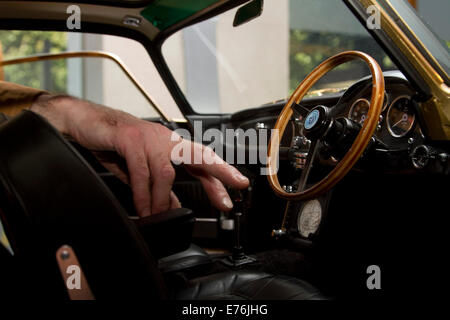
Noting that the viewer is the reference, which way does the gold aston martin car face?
facing away from the viewer and to the right of the viewer
